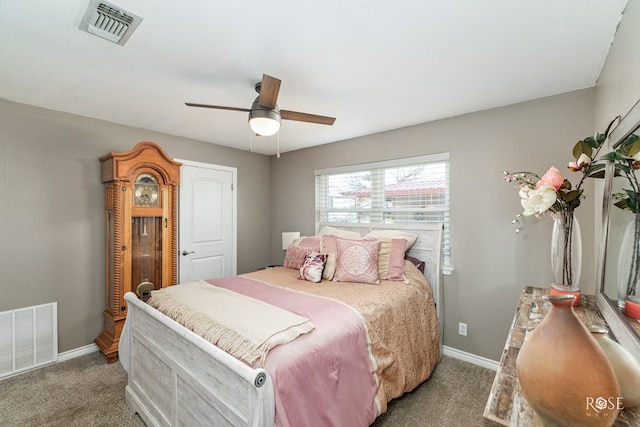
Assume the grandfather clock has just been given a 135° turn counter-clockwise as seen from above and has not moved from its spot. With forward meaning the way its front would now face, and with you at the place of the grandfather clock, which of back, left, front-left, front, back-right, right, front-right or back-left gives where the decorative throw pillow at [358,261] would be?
back-right

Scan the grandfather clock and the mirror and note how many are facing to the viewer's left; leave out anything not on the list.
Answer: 1

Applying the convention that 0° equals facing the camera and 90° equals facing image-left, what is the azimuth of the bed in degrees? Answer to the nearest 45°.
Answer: approximately 45°

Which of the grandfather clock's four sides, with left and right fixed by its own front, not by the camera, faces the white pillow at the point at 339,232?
front

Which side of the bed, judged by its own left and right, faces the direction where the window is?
back

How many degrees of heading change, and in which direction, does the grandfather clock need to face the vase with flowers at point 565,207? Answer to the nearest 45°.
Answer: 0° — it already faces it

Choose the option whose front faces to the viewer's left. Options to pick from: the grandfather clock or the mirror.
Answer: the mirror

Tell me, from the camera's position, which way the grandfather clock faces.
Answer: facing the viewer and to the right of the viewer

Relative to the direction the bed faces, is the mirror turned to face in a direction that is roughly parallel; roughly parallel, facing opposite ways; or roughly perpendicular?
roughly perpendicular

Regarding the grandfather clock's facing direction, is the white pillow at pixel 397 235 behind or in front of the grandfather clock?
in front

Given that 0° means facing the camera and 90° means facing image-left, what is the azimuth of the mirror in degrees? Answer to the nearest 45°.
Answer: approximately 90°

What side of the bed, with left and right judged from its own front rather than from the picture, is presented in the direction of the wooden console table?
left

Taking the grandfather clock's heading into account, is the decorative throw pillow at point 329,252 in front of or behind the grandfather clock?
in front

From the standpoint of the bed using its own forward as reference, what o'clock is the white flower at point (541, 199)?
The white flower is roughly at 8 o'clock from the bed.

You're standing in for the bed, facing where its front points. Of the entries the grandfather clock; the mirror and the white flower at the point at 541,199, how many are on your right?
1

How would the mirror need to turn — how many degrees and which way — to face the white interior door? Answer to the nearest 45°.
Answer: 0° — it already faces it
